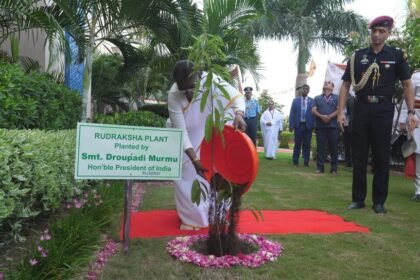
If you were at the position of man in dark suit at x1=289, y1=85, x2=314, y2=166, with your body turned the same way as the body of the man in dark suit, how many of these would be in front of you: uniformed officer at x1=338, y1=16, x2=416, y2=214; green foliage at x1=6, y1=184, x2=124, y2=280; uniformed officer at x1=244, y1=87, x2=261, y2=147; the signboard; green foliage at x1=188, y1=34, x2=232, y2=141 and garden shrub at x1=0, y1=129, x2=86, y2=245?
5

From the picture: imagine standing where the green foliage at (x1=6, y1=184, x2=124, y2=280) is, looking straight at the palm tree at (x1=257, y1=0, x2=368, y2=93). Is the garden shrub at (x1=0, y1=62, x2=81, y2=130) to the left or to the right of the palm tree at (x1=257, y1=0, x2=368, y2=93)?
left

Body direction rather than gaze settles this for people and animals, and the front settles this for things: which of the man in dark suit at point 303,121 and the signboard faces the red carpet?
the man in dark suit

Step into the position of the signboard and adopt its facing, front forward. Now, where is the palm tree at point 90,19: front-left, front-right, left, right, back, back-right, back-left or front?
back

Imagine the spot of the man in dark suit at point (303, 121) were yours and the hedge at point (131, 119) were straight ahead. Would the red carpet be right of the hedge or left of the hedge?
left

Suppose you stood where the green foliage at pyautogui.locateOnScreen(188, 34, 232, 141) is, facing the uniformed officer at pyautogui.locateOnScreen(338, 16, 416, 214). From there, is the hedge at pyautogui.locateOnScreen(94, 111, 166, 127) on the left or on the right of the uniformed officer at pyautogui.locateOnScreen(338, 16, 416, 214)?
left

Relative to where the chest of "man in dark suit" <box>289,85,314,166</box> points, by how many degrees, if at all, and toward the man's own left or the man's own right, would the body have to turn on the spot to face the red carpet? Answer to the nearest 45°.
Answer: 0° — they already face it

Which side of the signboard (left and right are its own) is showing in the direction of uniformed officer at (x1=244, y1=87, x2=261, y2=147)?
back

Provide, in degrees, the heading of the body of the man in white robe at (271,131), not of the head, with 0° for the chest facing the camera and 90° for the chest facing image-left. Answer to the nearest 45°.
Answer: approximately 0°

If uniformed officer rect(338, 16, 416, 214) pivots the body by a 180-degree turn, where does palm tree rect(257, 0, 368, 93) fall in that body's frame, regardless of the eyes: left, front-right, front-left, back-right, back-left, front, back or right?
front
